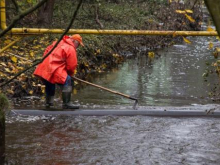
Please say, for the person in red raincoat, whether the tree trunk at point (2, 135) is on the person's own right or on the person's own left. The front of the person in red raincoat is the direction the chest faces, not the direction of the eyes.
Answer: on the person's own right

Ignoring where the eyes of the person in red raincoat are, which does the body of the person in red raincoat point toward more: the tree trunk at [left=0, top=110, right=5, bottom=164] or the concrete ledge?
the concrete ledge

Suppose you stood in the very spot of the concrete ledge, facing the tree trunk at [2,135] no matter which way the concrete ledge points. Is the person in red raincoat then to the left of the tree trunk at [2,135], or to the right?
right

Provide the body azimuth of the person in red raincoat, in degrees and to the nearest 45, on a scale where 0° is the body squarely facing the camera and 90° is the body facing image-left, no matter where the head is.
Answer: approximately 270°
